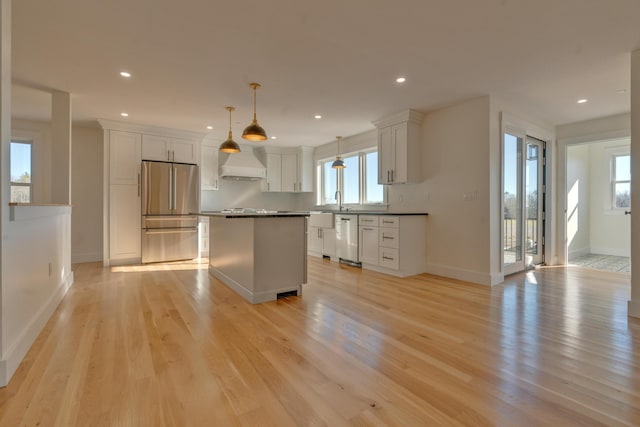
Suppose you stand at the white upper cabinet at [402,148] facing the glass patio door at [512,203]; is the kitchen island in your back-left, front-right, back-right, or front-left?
back-right

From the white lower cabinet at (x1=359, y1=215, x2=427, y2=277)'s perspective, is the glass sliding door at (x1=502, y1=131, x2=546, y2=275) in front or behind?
behind

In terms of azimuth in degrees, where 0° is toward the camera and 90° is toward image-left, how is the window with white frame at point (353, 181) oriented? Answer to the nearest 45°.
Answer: approximately 45°

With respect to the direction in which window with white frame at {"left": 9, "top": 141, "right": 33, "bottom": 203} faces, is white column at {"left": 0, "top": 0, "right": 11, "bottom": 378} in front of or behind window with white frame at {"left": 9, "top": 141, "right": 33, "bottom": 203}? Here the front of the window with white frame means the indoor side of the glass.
in front

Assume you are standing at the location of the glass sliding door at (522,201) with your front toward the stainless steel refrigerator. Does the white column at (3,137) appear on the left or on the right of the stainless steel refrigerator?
left

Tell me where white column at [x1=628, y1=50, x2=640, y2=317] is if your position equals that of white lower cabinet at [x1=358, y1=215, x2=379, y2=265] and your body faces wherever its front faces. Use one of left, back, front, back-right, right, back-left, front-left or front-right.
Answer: left

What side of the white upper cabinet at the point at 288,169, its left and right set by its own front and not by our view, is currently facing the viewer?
front

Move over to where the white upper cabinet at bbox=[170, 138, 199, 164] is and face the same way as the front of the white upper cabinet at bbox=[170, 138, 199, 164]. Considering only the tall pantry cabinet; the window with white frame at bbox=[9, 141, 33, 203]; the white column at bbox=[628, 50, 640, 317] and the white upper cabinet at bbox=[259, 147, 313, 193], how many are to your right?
2

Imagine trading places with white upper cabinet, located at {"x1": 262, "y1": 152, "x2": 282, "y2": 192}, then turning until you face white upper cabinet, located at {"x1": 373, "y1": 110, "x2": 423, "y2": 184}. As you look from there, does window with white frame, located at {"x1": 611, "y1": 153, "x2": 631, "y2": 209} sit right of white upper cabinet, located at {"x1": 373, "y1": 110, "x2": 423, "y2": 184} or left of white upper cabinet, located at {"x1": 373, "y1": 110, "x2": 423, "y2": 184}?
left

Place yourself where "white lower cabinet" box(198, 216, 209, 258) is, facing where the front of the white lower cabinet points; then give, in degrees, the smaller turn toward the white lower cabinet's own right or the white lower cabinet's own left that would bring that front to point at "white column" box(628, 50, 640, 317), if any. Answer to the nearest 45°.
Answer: approximately 45° to the white lower cabinet's own left

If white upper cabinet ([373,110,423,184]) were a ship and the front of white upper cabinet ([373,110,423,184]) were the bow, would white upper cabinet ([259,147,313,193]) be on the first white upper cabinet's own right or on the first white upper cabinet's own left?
on the first white upper cabinet's own right

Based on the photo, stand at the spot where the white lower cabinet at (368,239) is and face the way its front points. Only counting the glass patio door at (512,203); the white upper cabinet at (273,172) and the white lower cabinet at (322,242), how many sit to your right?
2

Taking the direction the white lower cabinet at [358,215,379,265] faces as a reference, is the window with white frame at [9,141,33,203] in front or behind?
in front

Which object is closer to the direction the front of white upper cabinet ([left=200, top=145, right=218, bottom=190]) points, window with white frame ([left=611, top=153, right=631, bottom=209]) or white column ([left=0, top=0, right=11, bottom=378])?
the white column
